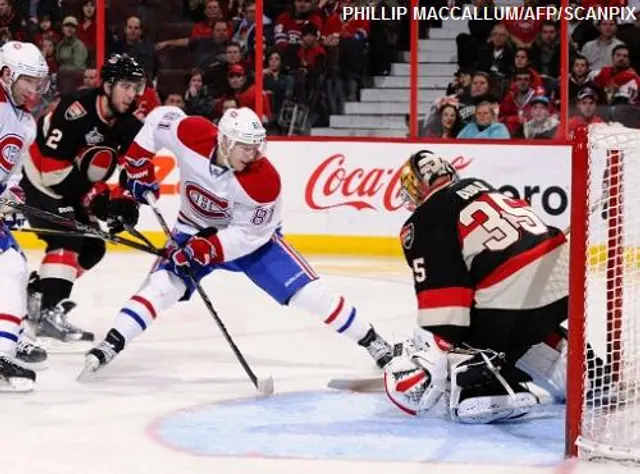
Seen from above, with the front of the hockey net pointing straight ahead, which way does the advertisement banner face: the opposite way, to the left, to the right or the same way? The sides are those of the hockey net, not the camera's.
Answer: to the left

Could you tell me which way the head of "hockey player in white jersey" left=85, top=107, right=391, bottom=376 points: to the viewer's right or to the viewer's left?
to the viewer's right

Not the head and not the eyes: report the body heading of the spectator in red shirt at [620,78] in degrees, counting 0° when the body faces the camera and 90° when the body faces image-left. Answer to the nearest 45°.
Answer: approximately 0°

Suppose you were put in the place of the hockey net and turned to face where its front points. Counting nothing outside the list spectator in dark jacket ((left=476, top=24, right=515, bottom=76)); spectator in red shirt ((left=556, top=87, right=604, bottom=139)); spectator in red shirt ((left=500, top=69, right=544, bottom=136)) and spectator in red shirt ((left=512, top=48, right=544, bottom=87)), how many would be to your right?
4

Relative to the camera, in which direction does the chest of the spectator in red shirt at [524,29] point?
toward the camera

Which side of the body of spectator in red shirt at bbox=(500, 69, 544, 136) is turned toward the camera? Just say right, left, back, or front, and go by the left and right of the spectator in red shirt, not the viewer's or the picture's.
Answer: front

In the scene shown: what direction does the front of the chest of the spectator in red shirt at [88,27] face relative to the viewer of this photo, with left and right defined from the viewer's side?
facing the viewer

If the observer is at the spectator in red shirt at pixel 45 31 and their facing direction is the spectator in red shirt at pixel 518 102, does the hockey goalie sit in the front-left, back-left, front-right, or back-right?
front-right

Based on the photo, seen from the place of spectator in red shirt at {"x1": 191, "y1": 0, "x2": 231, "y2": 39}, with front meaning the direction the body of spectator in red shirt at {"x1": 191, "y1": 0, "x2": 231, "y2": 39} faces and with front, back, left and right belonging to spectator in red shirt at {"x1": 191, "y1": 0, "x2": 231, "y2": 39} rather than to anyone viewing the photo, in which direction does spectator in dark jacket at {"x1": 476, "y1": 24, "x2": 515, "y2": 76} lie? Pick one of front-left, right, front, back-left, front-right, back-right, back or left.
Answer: left

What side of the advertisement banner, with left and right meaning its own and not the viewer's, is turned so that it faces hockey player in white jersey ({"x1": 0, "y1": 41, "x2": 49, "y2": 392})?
front

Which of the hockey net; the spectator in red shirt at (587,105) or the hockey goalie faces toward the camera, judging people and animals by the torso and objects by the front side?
the spectator in red shirt

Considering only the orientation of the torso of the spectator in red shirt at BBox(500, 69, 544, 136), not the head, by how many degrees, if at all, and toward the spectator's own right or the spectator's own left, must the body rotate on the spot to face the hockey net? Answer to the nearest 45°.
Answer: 0° — they already face it

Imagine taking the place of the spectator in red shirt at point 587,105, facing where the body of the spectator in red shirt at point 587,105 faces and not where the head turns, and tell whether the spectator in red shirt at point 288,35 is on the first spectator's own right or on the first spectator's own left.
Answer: on the first spectator's own right

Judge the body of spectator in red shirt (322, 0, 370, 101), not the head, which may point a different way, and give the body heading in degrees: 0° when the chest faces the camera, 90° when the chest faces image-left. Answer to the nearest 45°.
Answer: approximately 0°

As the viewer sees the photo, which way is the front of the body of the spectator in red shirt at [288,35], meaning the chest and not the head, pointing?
toward the camera

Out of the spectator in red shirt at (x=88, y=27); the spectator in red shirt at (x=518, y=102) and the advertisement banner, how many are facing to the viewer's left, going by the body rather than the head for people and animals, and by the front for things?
0

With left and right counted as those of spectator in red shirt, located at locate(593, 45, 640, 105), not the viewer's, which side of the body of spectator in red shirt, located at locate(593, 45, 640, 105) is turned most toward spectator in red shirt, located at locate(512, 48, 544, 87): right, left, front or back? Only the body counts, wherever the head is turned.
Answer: right

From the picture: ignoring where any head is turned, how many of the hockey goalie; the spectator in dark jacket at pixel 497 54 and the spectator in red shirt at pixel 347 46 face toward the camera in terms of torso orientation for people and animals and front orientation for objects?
2
